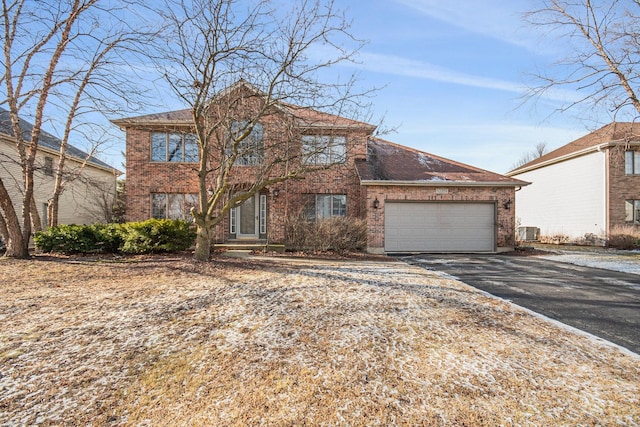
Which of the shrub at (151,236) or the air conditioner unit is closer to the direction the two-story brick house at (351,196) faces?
the shrub

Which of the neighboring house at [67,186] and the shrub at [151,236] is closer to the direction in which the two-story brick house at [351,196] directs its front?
the shrub

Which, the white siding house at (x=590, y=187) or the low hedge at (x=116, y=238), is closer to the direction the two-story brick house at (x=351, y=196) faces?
the low hedge

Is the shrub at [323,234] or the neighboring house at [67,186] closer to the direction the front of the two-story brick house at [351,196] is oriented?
the shrub

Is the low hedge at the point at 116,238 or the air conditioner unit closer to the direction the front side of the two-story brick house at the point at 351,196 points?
the low hedge

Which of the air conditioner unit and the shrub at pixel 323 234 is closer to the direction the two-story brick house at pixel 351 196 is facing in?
the shrub

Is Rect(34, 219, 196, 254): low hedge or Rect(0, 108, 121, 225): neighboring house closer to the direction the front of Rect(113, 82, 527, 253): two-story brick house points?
the low hedge

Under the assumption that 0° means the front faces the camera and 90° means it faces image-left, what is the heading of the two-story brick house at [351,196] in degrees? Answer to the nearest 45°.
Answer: approximately 0°

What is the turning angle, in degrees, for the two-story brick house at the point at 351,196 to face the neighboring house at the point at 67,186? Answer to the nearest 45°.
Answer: approximately 90° to its right

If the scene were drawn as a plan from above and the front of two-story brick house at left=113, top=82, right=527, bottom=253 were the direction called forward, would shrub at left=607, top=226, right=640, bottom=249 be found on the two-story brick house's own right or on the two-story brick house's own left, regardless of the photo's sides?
on the two-story brick house's own left
